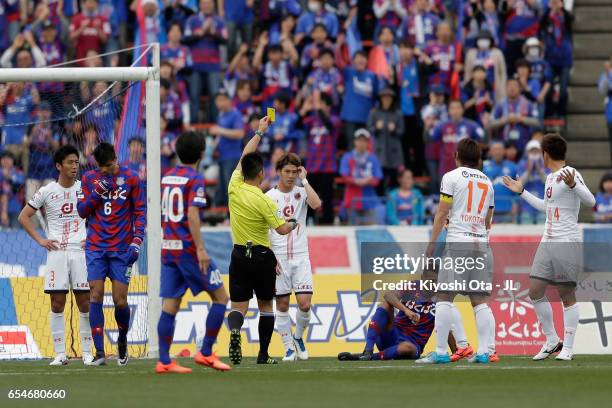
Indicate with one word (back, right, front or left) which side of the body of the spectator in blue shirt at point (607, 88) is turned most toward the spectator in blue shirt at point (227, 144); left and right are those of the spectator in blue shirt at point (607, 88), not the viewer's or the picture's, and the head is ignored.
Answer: right

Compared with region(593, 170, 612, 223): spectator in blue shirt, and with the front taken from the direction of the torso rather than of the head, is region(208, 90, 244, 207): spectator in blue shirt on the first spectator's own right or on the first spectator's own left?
on the first spectator's own right

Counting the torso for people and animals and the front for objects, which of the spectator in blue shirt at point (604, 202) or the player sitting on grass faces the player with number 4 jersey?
the spectator in blue shirt

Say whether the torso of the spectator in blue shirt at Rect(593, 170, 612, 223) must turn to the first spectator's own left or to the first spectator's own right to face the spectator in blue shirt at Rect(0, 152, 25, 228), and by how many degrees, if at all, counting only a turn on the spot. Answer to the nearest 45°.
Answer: approximately 90° to the first spectator's own right

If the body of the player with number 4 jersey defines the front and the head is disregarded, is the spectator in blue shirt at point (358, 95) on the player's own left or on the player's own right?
on the player's own right
